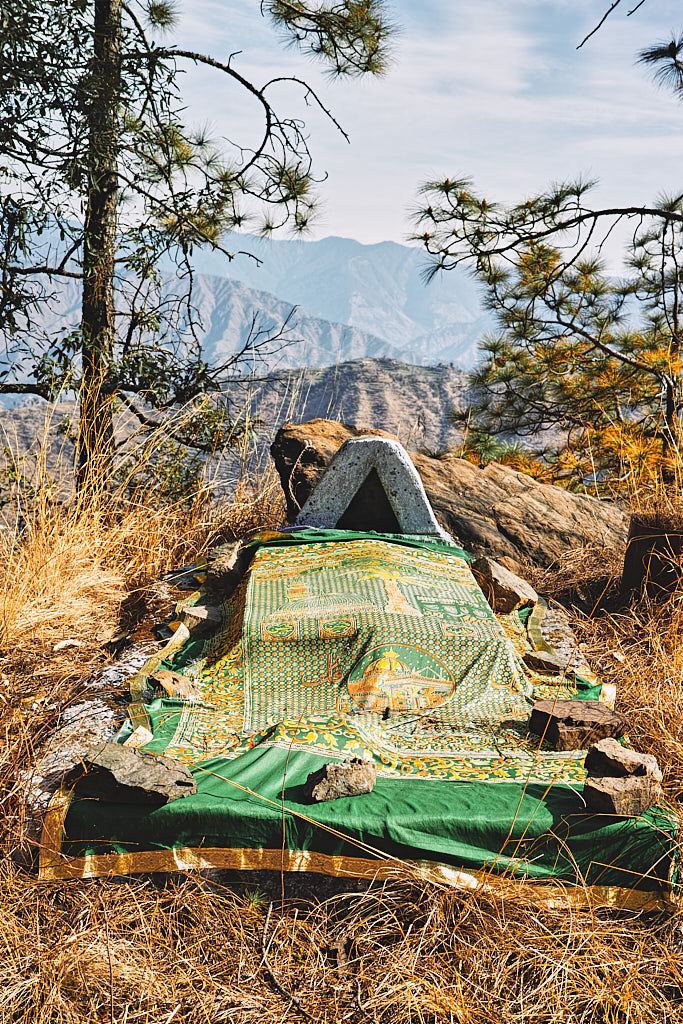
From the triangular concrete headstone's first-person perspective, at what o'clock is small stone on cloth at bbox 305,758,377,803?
The small stone on cloth is roughly at 12 o'clock from the triangular concrete headstone.

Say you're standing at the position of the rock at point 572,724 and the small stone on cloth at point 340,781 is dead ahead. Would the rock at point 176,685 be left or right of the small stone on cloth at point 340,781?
right

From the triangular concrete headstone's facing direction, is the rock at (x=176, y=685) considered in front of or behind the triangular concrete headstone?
in front

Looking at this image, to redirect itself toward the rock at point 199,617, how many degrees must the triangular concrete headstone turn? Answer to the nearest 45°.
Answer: approximately 45° to its right

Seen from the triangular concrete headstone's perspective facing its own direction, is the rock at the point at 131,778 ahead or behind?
ahead

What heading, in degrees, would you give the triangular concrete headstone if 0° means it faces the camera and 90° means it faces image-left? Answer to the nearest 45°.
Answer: approximately 0°

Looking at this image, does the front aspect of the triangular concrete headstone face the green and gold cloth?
yes

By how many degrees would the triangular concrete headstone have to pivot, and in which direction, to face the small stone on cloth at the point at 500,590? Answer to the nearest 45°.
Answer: approximately 45° to its left

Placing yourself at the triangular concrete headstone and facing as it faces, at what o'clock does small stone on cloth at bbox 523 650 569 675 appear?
The small stone on cloth is roughly at 11 o'clock from the triangular concrete headstone.

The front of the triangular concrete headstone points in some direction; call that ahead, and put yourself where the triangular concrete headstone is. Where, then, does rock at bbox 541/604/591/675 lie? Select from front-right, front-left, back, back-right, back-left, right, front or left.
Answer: front-left
